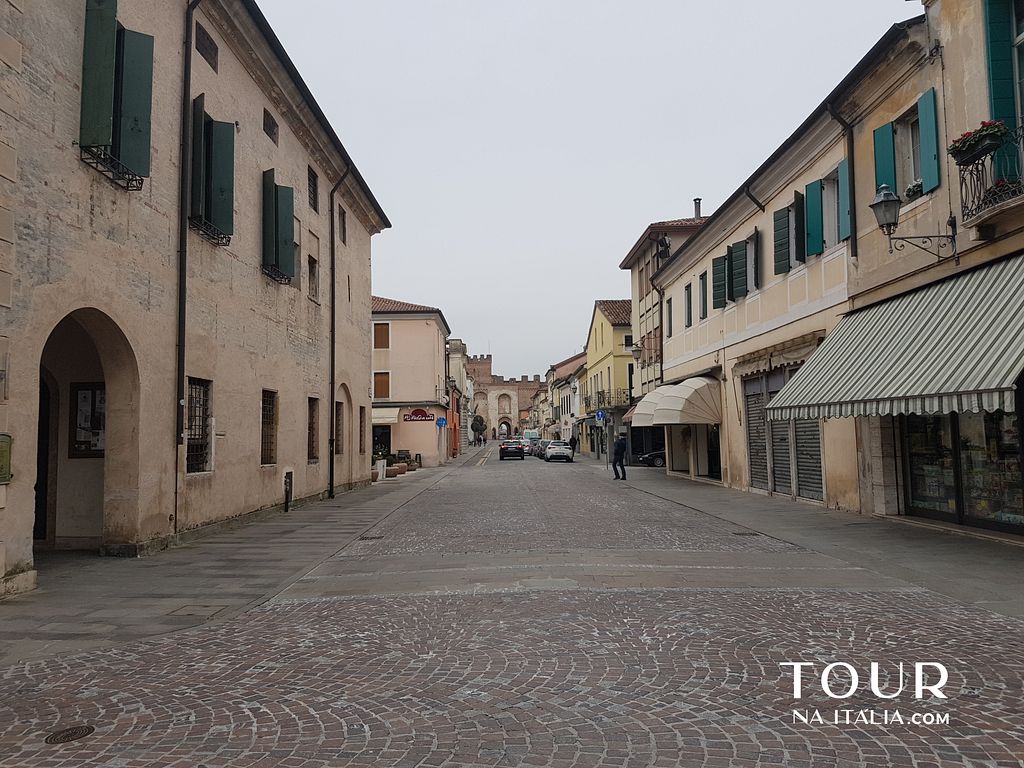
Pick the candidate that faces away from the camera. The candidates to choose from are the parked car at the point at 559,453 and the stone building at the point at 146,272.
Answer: the parked car

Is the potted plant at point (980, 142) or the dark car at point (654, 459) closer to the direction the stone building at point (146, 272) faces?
the potted plant

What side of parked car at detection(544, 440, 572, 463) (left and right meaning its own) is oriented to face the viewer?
back

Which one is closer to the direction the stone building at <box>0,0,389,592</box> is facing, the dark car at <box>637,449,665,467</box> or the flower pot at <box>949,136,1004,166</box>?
the flower pot

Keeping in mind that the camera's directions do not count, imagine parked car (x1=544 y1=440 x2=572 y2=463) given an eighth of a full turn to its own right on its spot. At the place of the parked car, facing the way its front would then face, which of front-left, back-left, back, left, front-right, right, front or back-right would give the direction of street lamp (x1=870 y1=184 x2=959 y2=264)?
back-right

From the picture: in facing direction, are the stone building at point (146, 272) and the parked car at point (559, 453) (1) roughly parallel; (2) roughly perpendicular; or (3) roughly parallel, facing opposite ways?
roughly perpendicular

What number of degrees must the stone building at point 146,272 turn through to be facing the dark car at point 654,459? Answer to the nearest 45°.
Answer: approximately 90° to its left

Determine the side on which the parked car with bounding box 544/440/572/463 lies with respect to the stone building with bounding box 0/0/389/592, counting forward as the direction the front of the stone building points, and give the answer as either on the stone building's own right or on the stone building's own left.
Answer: on the stone building's own left

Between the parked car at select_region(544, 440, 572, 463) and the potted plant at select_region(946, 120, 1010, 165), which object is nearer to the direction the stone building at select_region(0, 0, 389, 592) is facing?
the potted plant

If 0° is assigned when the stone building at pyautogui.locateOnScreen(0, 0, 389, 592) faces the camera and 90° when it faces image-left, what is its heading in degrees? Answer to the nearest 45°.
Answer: approximately 315°

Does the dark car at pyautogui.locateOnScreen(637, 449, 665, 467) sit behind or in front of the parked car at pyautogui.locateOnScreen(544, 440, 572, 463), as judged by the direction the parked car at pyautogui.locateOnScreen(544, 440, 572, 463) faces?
behind

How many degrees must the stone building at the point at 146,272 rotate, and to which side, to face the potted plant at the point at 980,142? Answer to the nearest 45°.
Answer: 0° — it already faces it
